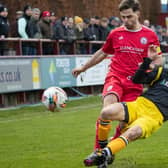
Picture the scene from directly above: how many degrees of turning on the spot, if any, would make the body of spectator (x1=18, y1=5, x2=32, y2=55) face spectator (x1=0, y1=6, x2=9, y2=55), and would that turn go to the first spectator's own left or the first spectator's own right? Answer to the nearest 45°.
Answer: approximately 90° to the first spectator's own right

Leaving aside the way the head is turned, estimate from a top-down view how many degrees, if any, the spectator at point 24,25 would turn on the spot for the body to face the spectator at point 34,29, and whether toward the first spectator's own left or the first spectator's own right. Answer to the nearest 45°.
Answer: approximately 90° to the first spectator's own left

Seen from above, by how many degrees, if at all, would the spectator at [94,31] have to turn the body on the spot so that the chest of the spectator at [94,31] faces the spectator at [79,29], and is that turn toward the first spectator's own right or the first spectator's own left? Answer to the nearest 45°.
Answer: approximately 45° to the first spectator's own right

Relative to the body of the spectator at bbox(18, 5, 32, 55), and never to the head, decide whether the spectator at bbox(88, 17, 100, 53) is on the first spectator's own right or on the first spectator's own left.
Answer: on the first spectator's own left

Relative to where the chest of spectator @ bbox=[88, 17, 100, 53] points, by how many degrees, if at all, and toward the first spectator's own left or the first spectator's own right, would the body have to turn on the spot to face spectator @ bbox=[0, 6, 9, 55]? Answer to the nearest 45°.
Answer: approximately 45° to the first spectator's own right

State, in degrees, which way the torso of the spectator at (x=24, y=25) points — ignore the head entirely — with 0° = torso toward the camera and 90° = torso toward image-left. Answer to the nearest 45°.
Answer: approximately 315°

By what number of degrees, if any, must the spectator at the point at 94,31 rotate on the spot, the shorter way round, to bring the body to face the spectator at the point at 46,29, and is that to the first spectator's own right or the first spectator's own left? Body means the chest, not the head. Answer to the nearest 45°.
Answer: approximately 45° to the first spectator's own right
